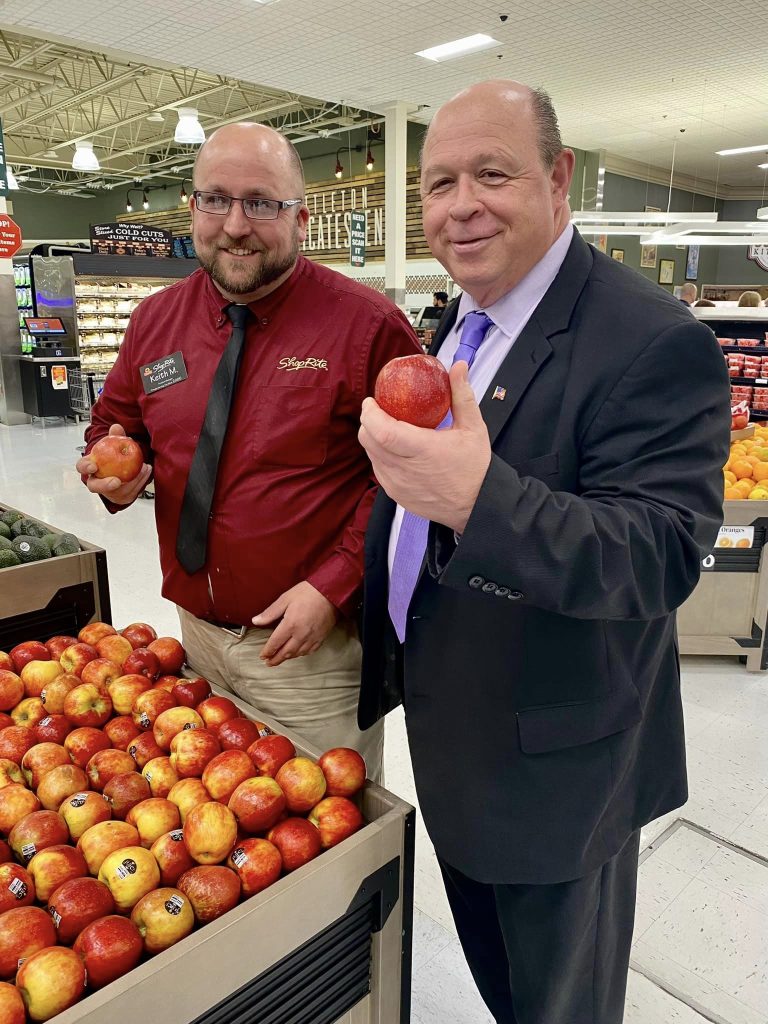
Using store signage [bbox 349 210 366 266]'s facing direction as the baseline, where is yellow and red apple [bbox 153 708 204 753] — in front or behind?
in front

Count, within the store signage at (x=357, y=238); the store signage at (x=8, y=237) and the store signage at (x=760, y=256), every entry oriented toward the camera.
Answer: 3

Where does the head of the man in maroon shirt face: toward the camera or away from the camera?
toward the camera

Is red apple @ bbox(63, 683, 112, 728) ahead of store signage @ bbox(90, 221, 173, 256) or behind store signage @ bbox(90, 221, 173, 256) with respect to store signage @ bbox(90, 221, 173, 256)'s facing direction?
ahead

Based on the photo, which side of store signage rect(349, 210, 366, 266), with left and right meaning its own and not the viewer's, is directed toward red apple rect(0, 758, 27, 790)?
front

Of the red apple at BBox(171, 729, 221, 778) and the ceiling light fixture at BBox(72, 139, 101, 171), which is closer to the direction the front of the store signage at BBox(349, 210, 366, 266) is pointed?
the red apple

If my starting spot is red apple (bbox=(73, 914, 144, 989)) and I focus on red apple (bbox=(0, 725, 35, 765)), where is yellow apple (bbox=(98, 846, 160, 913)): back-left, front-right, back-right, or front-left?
front-right

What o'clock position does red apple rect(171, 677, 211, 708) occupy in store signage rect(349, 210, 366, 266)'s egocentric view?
The red apple is roughly at 12 o'clock from the store signage.

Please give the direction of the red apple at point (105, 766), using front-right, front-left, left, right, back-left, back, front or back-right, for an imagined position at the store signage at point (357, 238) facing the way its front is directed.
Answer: front

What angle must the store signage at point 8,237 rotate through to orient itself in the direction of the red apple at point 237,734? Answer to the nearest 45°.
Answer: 0° — it already faces it

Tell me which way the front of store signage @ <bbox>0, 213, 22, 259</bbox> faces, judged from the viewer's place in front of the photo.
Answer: facing the viewer

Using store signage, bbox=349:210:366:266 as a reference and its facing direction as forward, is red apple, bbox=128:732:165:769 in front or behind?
in front

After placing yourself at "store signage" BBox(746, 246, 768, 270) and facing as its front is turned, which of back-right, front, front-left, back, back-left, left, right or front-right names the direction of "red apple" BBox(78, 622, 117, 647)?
front

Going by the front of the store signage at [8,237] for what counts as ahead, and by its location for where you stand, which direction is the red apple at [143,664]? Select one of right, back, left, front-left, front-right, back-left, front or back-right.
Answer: front

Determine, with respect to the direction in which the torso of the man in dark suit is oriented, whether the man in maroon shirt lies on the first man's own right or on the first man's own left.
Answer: on the first man's own right

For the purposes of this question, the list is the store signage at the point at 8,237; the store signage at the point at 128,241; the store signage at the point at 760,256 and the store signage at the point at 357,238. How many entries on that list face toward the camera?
4

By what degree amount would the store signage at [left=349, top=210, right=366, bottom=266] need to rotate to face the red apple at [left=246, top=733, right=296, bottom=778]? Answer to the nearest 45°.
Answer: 0° — it already faces it

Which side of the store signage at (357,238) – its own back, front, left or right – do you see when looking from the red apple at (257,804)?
front
